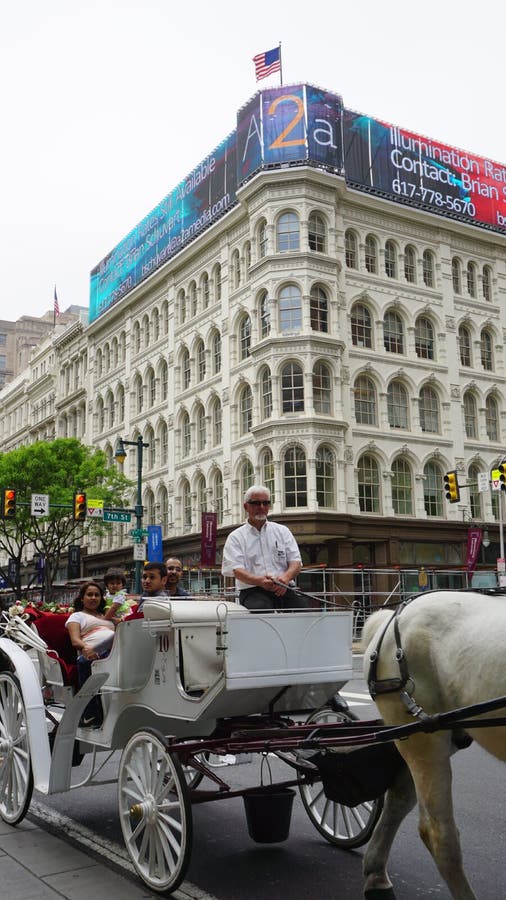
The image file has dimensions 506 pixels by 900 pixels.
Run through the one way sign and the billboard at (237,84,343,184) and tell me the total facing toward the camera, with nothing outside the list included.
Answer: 2

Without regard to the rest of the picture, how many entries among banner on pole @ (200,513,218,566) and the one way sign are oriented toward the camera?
2

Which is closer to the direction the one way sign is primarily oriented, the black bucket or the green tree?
the black bucket

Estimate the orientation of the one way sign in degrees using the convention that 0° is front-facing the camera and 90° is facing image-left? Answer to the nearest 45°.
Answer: approximately 0°

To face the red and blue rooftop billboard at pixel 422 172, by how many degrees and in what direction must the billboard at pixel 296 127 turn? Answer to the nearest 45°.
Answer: approximately 135° to its left

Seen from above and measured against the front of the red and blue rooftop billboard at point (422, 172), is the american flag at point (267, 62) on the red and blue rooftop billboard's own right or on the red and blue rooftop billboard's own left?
on the red and blue rooftop billboard's own right

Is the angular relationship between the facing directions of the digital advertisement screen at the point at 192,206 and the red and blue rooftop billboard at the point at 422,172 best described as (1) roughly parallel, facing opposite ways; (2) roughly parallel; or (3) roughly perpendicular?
roughly perpendicular
